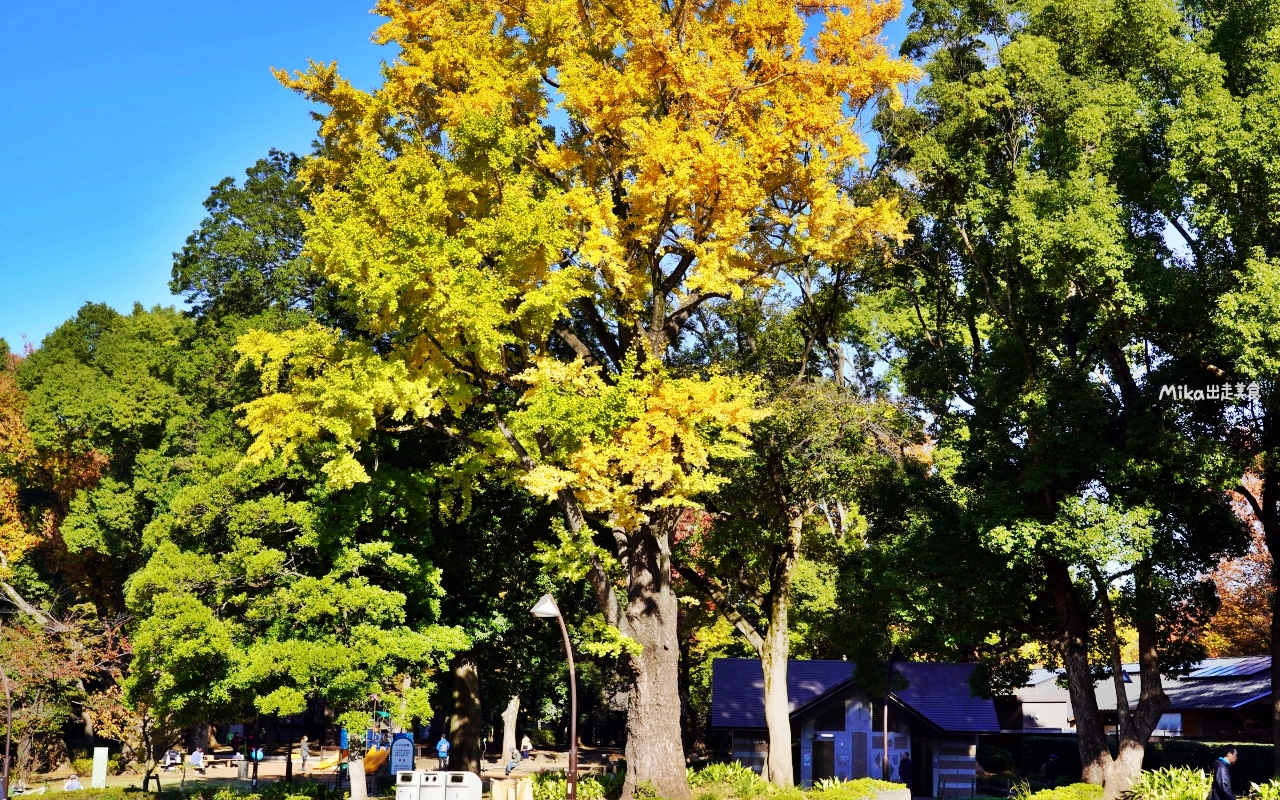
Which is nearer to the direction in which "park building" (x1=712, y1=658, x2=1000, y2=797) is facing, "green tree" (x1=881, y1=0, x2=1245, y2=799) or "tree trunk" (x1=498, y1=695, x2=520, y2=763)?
the green tree

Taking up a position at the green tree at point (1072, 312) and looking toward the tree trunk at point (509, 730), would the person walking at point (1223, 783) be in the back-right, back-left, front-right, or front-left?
back-left

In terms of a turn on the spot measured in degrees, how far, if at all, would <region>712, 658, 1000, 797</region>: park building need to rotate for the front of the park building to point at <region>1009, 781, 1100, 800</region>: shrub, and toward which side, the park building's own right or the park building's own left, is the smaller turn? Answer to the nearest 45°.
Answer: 0° — it already faces it

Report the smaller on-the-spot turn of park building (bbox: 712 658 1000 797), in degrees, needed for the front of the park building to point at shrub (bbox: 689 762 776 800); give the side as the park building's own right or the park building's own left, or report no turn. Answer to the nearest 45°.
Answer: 0° — it already faces it

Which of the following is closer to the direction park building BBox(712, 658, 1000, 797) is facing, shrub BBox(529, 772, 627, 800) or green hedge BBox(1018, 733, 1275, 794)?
the shrub

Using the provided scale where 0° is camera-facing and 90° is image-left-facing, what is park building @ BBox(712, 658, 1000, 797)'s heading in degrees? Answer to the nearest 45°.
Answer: approximately 0°
